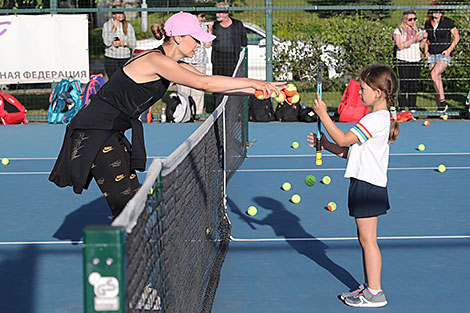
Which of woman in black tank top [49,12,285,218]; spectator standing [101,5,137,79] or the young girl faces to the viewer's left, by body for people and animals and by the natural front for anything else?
the young girl

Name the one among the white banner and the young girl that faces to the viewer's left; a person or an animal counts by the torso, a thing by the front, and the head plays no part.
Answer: the young girl

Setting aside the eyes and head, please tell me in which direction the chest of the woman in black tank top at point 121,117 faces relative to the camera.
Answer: to the viewer's right

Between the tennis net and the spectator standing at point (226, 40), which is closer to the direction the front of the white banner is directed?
the tennis net

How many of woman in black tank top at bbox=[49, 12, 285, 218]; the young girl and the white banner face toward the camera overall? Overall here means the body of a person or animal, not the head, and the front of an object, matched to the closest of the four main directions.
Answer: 1

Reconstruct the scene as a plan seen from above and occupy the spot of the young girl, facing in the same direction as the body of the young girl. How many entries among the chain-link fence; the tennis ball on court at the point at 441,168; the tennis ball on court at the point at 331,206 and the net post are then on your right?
3

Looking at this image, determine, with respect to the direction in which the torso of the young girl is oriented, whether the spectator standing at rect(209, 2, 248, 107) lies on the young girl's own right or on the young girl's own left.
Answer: on the young girl's own right

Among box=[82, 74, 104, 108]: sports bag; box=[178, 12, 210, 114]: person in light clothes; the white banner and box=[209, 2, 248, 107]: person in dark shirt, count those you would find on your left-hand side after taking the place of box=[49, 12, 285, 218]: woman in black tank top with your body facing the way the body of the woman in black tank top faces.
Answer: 4

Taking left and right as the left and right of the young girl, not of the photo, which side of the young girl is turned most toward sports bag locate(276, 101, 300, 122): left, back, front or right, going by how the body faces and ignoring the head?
right

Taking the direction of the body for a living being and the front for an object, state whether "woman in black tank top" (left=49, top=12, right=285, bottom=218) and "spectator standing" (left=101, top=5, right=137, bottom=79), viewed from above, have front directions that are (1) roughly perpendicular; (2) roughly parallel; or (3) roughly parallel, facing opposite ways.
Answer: roughly perpendicular

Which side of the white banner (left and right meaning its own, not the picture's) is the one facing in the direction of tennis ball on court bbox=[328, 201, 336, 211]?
front

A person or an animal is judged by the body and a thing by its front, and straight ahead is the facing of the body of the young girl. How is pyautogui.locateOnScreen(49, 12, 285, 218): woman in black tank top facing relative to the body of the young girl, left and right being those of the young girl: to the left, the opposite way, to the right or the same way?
the opposite way

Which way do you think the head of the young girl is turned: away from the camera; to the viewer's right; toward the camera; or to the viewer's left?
to the viewer's left

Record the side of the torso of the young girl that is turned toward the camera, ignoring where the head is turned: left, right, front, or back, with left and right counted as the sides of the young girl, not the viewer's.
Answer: left

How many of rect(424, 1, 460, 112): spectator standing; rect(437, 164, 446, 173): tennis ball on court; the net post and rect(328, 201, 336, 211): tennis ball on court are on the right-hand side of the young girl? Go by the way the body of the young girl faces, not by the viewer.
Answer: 3

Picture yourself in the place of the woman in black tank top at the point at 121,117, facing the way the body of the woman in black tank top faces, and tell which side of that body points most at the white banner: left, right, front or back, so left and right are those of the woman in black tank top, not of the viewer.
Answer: left
